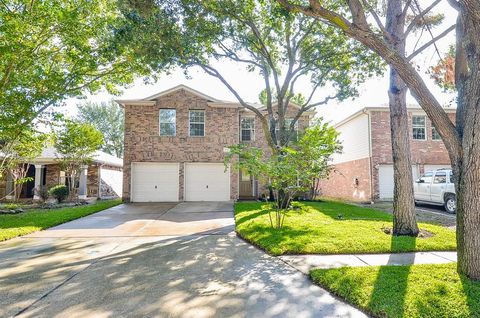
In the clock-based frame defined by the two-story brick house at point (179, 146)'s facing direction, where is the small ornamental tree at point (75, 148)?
The small ornamental tree is roughly at 3 o'clock from the two-story brick house.

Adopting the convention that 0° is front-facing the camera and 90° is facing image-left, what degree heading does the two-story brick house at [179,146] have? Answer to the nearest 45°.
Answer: approximately 0°

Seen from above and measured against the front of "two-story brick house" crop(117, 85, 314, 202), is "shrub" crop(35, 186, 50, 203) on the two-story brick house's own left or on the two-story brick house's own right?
on the two-story brick house's own right

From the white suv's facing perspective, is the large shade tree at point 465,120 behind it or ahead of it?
behind

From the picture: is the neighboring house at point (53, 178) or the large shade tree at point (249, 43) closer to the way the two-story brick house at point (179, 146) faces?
the large shade tree

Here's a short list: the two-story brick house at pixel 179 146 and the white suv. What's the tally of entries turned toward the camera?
1

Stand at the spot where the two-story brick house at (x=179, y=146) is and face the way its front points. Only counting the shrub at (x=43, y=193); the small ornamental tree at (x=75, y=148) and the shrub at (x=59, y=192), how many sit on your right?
3
